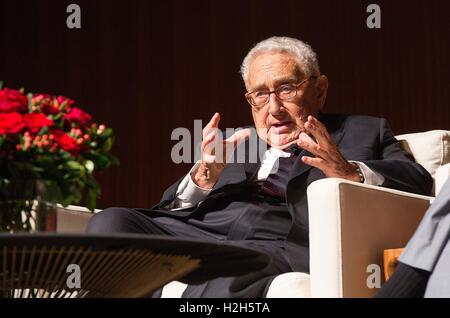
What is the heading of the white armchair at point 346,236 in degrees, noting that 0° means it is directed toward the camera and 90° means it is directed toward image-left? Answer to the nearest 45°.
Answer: approximately 45°

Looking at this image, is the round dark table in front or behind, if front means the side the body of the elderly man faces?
in front

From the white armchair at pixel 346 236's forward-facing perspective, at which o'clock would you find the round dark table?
The round dark table is roughly at 12 o'clock from the white armchair.

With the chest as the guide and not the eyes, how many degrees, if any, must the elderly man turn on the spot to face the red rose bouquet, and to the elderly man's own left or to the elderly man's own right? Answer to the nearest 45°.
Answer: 0° — they already face it

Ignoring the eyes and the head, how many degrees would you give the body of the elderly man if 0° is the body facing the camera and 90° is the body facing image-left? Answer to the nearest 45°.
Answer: approximately 45°
